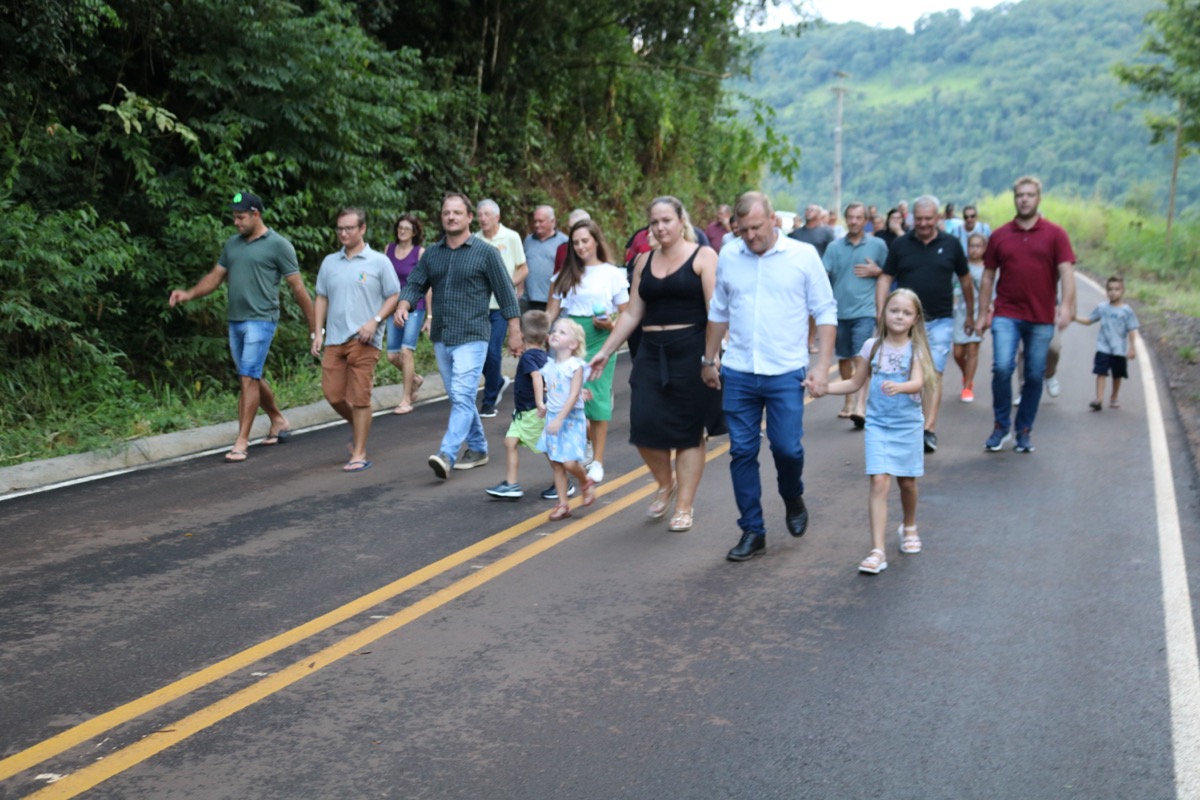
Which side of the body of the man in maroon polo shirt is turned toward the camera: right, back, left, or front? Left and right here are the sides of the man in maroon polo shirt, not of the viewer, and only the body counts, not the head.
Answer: front

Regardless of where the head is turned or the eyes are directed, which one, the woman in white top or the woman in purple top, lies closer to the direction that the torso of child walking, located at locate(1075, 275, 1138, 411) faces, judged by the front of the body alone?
the woman in white top

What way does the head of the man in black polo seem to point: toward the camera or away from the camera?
toward the camera

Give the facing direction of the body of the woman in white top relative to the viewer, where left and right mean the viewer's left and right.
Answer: facing the viewer

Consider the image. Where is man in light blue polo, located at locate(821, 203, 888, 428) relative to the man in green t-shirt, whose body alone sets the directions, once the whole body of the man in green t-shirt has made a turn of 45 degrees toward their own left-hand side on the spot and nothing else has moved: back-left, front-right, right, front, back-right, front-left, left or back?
left

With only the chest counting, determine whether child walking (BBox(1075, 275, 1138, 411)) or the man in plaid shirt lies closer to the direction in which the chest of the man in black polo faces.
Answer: the man in plaid shirt

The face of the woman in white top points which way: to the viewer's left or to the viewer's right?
to the viewer's left

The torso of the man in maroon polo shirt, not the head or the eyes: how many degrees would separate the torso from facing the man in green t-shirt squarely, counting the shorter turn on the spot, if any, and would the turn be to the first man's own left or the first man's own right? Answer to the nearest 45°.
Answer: approximately 90° to the first man's own right

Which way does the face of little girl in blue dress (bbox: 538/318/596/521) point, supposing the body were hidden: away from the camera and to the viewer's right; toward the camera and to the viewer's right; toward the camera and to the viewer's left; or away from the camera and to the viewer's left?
toward the camera and to the viewer's left

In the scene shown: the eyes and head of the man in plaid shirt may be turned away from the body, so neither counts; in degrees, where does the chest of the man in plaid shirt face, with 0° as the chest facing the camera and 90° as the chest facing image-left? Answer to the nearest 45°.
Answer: approximately 45°

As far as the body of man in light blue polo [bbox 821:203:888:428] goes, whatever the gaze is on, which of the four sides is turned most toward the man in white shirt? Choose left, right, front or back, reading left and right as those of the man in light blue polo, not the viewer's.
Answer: front

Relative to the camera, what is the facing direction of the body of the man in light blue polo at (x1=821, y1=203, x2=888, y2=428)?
toward the camera

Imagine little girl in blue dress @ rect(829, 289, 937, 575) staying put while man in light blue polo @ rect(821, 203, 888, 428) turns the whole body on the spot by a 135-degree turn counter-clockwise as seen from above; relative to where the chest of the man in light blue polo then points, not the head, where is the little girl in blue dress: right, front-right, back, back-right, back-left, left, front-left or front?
back-right

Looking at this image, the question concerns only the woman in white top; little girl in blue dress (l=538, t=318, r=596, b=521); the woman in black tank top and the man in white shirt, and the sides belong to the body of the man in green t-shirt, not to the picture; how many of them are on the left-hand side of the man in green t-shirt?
4

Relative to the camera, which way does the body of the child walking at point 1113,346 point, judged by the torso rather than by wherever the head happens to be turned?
toward the camera
